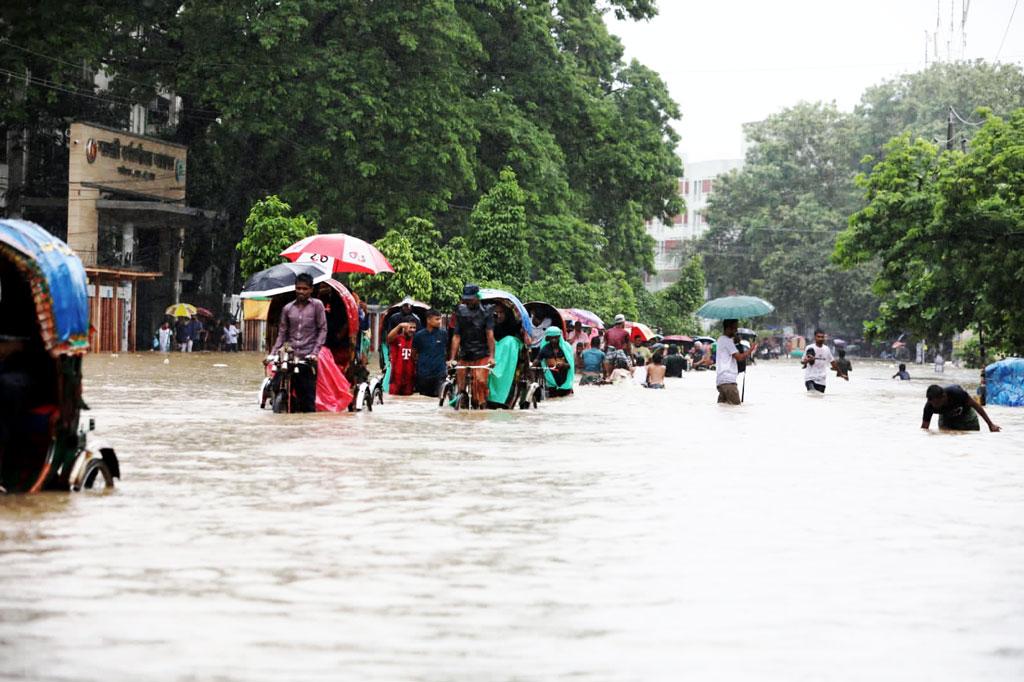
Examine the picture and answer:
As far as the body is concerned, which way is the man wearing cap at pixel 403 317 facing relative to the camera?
toward the camera

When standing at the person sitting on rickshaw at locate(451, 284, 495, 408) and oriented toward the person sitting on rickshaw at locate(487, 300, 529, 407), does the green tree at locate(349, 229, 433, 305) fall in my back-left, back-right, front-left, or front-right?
front-left

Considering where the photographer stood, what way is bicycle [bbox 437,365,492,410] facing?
facing the viewer and to the left of the viewer

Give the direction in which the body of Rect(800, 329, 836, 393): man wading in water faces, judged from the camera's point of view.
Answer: toward the camera

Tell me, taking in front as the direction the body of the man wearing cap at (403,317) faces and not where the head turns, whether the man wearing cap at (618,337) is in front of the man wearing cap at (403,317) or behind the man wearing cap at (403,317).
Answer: behind

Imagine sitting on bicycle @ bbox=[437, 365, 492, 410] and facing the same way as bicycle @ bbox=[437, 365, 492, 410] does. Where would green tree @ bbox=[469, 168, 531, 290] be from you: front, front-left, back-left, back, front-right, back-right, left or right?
back-right

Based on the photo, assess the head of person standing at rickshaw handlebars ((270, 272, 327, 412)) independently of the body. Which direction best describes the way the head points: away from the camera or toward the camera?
toward the camera

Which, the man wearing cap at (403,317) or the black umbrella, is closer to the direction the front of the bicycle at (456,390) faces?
the black umbrella

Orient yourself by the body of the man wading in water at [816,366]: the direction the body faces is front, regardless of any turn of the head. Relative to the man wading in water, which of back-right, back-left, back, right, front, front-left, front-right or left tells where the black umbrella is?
front-right

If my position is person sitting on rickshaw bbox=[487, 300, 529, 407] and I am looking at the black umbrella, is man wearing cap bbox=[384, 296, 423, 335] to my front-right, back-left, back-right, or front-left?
front-right

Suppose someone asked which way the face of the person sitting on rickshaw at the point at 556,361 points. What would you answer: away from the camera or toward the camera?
toward the camera
